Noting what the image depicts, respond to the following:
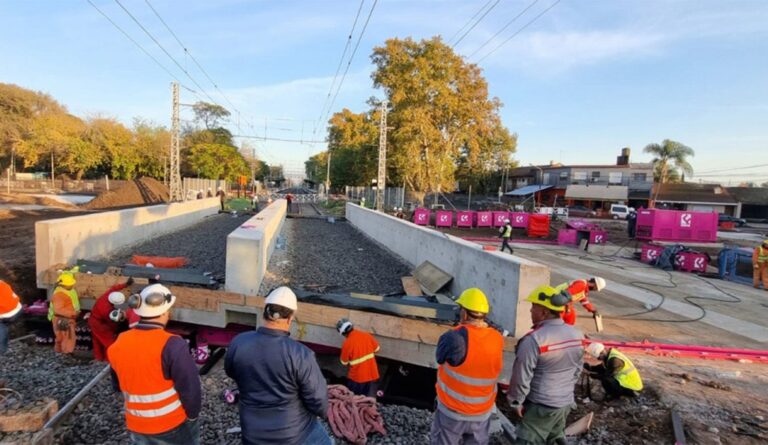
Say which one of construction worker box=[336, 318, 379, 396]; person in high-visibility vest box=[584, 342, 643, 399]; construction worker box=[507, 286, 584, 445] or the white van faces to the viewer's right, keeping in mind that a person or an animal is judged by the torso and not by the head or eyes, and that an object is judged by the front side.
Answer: the white van

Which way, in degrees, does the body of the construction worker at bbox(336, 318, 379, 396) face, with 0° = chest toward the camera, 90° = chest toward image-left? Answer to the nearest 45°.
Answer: approximately 135°

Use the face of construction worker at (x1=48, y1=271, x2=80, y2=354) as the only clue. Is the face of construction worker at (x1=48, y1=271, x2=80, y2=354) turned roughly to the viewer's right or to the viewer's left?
to the viewer's right

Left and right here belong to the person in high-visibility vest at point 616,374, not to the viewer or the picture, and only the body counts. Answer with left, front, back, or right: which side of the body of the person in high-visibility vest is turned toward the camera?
left

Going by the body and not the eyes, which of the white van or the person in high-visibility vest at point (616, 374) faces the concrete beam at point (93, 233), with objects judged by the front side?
the person in high-visibility vest

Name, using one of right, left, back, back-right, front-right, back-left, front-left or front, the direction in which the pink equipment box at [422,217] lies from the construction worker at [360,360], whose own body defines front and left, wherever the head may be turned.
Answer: front-right

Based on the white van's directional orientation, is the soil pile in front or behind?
behind

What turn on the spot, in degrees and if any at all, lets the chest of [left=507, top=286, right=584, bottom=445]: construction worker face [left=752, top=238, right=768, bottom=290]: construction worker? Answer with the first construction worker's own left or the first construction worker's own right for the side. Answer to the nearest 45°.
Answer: approximately 90° to the first construction worker's own right

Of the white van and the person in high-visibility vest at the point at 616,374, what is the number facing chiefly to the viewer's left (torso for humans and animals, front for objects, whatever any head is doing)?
1

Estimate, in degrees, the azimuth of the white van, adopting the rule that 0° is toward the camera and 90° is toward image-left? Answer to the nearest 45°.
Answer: approximately 270°

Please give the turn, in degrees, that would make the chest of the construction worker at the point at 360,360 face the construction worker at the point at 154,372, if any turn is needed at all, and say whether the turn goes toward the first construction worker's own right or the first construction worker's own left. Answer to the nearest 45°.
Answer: approximately 90° to the first construction worker's own left
